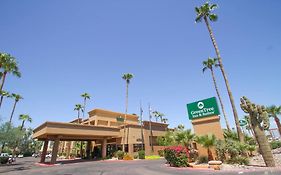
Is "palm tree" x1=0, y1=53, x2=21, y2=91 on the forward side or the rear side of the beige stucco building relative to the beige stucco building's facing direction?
on the forward side

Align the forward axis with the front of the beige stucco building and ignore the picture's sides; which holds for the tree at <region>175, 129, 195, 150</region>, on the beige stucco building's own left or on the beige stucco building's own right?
on the beige stucco building's own left

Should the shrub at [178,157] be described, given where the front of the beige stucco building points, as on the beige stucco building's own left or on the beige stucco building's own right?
on the beige stucco building's own left

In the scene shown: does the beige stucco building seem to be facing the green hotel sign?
no

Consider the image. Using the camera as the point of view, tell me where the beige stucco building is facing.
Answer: facing the viewer and to the left of the viewer

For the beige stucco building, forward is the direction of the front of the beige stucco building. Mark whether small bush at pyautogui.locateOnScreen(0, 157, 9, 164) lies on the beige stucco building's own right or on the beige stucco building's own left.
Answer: on the beige stucco building's own right

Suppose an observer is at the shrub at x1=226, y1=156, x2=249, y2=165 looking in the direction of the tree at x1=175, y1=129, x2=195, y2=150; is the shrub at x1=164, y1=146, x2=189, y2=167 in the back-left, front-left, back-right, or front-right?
front-left

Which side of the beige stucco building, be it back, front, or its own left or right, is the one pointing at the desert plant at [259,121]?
left

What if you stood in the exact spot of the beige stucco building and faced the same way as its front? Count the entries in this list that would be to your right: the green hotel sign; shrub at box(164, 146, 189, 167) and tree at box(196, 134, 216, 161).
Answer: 0

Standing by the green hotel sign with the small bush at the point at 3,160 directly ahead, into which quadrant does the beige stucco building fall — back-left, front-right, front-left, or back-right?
front-right

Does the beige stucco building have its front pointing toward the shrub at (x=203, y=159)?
no

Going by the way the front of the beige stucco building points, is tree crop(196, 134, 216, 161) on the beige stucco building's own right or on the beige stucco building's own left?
on the beige stucco building's own left

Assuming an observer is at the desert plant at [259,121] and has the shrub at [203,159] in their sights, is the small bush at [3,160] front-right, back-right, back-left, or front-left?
front-left

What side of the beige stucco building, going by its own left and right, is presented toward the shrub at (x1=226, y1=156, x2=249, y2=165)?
left

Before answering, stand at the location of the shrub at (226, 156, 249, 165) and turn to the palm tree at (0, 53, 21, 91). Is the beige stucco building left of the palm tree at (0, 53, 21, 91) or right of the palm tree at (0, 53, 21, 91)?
right
